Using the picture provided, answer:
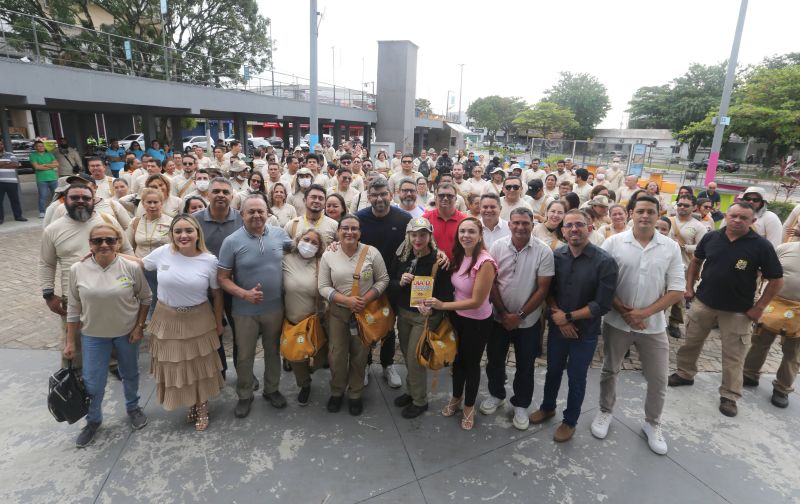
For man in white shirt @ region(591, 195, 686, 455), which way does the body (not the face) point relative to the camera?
toward the camera

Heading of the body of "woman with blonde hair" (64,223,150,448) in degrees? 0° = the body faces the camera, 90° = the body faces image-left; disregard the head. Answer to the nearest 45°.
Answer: approximately 0°

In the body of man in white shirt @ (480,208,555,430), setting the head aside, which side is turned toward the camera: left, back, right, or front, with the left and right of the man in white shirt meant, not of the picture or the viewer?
front

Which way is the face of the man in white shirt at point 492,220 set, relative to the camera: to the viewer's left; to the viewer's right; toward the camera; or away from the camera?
toward the camera

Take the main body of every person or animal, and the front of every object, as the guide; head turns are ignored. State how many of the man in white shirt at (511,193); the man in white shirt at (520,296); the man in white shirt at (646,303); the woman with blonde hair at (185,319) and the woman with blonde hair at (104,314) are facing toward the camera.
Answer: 5

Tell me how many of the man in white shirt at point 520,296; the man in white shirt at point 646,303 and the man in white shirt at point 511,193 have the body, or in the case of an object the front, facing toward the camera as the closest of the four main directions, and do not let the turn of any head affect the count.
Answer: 3

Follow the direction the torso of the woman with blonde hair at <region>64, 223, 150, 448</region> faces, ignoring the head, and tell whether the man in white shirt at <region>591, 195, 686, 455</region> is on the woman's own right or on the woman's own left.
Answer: on the woman's own left

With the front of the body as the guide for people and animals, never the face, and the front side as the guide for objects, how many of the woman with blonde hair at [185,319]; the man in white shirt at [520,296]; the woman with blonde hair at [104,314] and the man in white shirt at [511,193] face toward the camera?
4

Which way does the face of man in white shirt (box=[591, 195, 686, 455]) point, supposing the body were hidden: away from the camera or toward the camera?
toward the camera

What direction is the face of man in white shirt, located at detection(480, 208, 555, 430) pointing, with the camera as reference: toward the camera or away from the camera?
toward the camera

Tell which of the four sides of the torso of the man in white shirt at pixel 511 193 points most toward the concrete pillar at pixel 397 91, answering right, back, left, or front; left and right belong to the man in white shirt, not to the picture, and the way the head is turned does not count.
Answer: back

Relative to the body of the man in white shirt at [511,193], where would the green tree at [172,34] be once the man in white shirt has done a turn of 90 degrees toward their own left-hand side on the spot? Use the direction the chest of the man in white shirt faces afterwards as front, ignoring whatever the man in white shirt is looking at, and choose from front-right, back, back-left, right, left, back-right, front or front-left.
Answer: back-left

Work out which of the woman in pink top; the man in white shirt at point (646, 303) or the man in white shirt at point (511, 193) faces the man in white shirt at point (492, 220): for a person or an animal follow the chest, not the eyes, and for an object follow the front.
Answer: the man in white shirt at point (511, 193)

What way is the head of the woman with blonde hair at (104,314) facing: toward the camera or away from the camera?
toward the camera

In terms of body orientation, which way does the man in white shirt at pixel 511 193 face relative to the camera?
toward the camera

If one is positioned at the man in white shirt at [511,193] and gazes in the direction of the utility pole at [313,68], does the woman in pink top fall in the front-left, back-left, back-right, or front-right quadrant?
back-left

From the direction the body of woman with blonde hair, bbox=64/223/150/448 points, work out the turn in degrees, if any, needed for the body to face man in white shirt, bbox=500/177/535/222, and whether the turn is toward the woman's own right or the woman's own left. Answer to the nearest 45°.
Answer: approximately 90° to the woman's own left

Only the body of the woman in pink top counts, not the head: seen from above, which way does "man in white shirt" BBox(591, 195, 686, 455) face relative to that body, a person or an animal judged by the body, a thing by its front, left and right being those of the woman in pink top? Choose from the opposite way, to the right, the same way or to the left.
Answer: the same way
